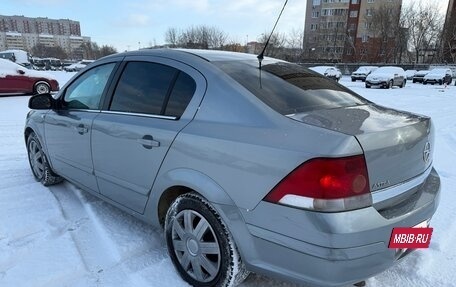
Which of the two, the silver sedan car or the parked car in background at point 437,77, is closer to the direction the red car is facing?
the parked car in background

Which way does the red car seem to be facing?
to the viewer's right

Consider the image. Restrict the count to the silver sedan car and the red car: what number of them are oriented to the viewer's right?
1

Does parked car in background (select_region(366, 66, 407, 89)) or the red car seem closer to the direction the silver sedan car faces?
the red car

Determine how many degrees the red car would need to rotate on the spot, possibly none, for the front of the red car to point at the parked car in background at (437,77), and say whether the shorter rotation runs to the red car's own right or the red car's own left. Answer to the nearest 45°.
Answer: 0° — it already faces it

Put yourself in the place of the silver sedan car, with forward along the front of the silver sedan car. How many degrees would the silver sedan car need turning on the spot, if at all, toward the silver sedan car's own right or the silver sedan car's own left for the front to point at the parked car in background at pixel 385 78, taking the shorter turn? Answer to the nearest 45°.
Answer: approximately 90° to the silver sedan car's own right

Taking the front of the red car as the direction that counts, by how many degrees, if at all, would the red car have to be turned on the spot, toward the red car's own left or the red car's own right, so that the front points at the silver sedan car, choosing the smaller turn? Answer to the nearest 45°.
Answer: approximately 90° to the red car's own right

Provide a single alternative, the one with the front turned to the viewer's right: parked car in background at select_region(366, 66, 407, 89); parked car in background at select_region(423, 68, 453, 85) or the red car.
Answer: the red car
